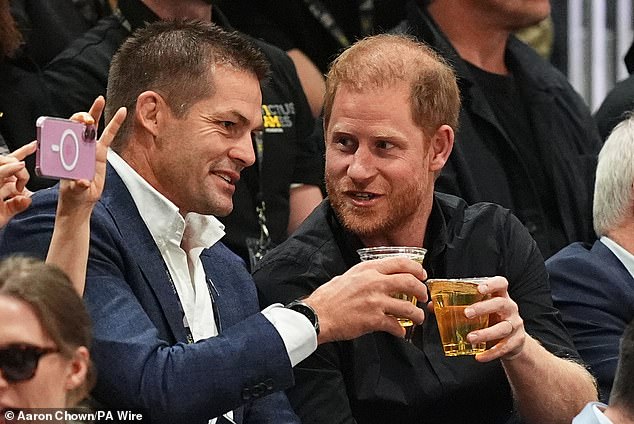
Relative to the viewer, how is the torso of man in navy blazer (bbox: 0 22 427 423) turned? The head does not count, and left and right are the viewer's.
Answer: facing the viewer and to the right of the viewer

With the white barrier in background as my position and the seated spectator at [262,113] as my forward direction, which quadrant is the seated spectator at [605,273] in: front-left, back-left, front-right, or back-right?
front-left

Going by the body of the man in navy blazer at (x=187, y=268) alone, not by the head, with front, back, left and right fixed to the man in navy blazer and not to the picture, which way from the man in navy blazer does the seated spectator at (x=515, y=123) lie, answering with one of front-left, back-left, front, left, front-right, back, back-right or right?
left

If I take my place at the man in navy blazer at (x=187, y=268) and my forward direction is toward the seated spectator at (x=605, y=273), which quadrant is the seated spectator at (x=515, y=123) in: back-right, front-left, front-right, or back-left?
front-left

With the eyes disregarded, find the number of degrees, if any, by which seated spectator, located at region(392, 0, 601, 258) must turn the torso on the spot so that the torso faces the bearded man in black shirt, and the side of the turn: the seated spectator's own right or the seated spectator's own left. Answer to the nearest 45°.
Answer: approximately 45° to the seated spectator's own right

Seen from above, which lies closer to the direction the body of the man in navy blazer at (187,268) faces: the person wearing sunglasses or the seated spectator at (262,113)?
the person wearing sunglasses

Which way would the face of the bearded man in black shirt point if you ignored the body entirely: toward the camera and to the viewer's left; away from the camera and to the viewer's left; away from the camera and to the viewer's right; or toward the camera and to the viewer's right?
toward the camera and to the viewer's left

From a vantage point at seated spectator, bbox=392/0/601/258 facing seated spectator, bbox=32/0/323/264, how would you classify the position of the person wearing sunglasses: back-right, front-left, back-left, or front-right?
front-left
